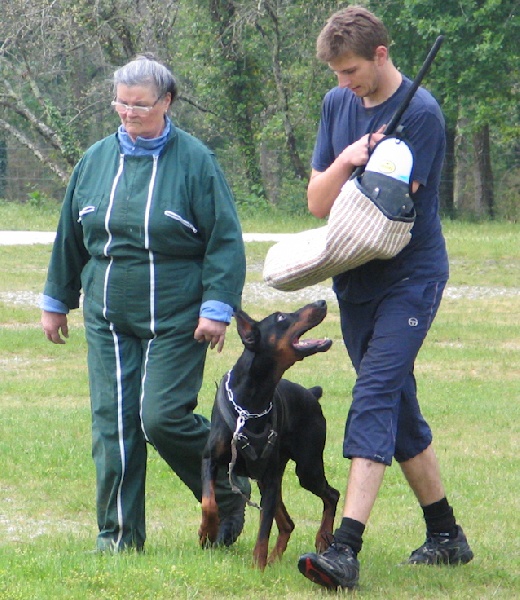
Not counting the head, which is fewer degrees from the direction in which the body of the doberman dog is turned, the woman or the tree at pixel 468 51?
the woman

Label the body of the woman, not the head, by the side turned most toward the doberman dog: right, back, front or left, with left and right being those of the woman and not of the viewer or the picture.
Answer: left

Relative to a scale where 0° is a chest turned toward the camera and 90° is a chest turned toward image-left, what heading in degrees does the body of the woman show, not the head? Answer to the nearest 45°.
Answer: approximately 45°

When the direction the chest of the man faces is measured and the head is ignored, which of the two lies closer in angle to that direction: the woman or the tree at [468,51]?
the woman

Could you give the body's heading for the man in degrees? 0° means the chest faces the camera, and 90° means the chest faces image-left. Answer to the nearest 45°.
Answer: approximately 45°

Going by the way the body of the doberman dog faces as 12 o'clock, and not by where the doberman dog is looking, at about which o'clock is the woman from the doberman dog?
The woman is roughly at 2 o'clock from the doberman dog.

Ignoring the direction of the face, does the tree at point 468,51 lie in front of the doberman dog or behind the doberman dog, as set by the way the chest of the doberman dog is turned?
behind

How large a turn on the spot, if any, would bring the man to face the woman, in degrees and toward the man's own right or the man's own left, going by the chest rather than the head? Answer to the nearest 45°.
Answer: approximately 45° to the man's own right

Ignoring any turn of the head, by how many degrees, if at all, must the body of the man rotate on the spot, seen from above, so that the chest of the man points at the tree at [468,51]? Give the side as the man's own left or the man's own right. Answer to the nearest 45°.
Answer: approximately 135° to the man's own right

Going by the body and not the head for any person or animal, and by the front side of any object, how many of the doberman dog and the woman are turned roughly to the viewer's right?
0

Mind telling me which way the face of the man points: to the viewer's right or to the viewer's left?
to the viewer's left

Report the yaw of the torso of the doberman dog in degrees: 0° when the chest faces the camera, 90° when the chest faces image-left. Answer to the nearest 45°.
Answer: approximately 45°
